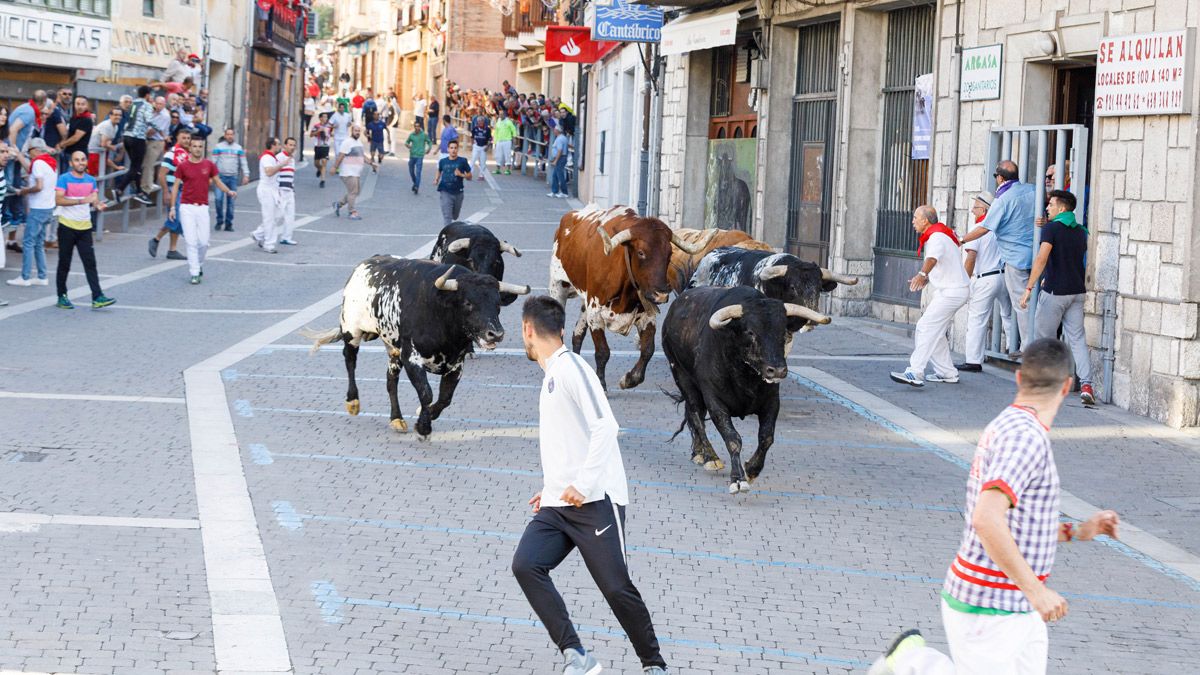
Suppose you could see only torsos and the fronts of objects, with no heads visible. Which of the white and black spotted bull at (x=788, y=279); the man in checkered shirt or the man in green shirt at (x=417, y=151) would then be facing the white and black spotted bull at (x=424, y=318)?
the man in green shirt

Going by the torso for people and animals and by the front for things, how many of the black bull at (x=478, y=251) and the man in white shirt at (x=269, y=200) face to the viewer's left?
0

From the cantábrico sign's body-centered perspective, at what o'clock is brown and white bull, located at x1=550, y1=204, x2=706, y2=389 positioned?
The brown and white bull is roughly at 12 o'clock from the cantábrico sign.

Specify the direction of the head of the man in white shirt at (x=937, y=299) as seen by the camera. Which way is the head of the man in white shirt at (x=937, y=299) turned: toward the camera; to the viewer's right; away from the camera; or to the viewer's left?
to the viewer's left

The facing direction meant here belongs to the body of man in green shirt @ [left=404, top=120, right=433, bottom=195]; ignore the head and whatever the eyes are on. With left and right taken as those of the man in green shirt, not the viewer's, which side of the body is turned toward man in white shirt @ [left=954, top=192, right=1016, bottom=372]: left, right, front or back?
front

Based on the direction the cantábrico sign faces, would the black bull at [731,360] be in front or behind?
in front

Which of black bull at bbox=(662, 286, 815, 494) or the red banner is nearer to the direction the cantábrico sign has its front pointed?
the black bull

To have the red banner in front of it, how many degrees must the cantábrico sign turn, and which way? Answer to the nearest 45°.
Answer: approximately 180°

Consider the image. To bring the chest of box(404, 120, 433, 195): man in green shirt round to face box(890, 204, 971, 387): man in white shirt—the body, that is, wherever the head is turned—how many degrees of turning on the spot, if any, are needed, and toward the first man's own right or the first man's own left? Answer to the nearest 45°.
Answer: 0° — they already face them
